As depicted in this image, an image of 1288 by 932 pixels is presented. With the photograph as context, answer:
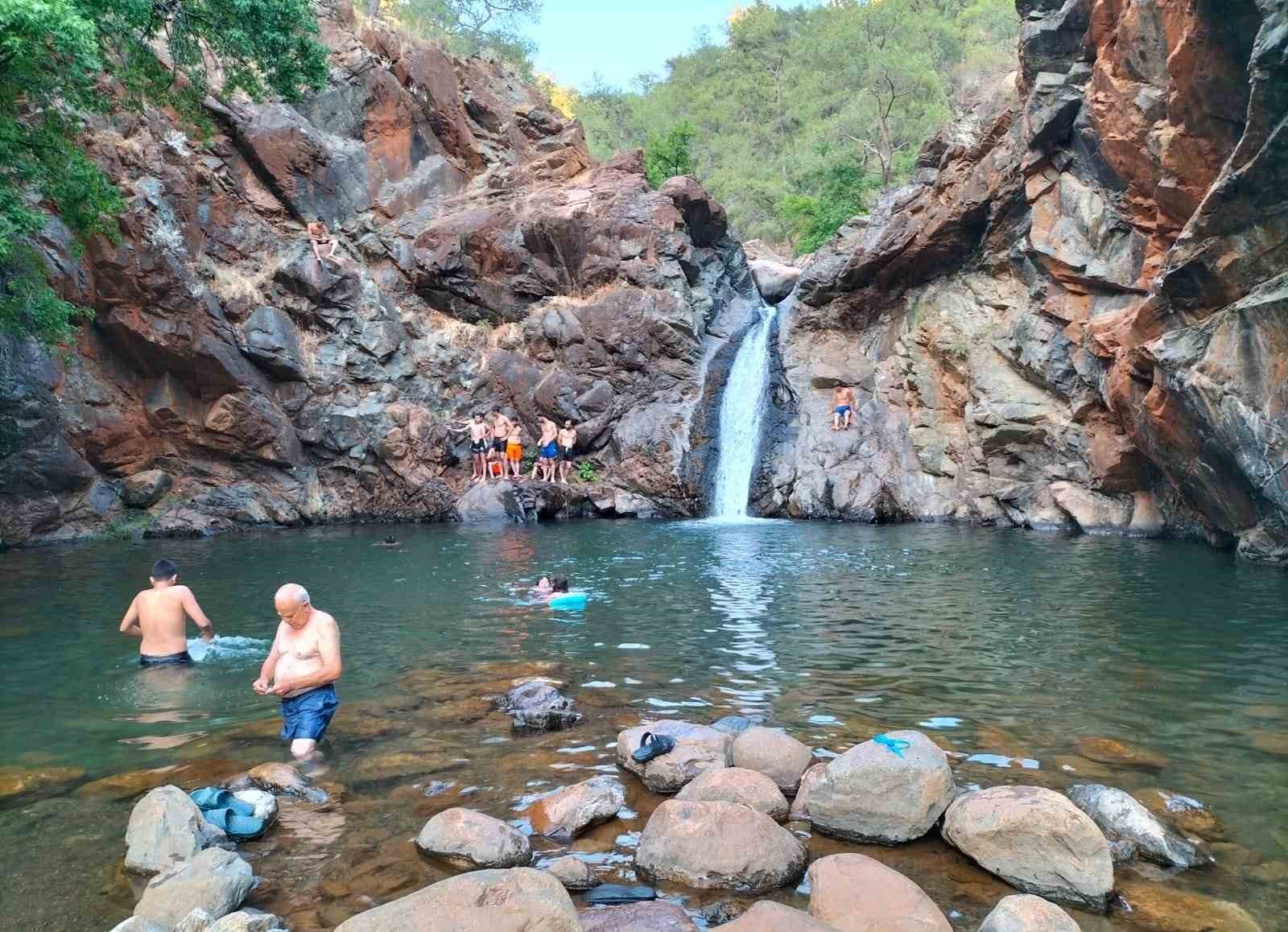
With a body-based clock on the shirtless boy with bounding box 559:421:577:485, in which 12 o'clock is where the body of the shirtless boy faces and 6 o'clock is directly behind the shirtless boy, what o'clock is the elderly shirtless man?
The elderly shirtless man is roughly at 12 o'clock from the shirtless boy.

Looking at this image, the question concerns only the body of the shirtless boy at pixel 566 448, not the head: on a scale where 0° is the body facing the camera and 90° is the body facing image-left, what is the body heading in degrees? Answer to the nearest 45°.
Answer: approximately 0°

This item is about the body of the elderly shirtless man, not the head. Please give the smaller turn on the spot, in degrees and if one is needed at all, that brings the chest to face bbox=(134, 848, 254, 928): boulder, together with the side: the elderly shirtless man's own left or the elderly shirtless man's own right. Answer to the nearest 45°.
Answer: approximately 45° to the elderly shirtless man's own left

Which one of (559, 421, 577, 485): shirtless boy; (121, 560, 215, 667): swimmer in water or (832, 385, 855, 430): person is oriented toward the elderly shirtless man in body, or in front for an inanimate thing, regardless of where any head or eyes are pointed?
the shirtless boy

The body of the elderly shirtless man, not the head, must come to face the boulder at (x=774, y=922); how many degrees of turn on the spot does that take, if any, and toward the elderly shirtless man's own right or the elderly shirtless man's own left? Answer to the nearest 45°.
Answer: approximately 90° to the elderly shirtless man's own left

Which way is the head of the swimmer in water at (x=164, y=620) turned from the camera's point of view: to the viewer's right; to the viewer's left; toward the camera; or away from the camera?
away from the camera

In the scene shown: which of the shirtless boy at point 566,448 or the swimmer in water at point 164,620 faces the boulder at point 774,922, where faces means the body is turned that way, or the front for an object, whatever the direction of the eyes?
the shirtless boy

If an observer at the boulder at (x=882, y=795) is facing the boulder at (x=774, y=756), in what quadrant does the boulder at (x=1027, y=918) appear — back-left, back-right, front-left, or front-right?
back-left

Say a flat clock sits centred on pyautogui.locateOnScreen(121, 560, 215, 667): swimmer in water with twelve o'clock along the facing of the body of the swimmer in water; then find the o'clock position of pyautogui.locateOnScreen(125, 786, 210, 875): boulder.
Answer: The boulder is roughly at 6 o'clock from the swimmer in water.

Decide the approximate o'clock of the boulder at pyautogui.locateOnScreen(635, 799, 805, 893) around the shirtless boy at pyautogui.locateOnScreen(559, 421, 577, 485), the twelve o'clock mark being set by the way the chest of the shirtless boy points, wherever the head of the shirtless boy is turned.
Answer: The boulder is roughly at 12 o'clock from the shirtless boy.

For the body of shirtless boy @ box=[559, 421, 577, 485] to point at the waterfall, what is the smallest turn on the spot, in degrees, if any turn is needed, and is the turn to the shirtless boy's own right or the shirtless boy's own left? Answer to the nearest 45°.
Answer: approximately 90° to the shirtless boy's own left

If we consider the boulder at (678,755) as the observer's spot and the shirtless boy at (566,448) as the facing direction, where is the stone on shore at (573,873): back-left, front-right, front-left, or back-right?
back-left

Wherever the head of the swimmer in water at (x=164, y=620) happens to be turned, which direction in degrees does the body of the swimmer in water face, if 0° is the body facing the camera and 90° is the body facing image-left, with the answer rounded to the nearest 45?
approximately 180°

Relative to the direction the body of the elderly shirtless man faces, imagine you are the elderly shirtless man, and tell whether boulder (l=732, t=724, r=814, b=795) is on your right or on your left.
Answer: on your left

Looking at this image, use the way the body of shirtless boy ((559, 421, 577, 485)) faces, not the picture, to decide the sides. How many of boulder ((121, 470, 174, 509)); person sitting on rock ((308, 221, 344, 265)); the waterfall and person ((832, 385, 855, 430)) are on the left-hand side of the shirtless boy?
2
